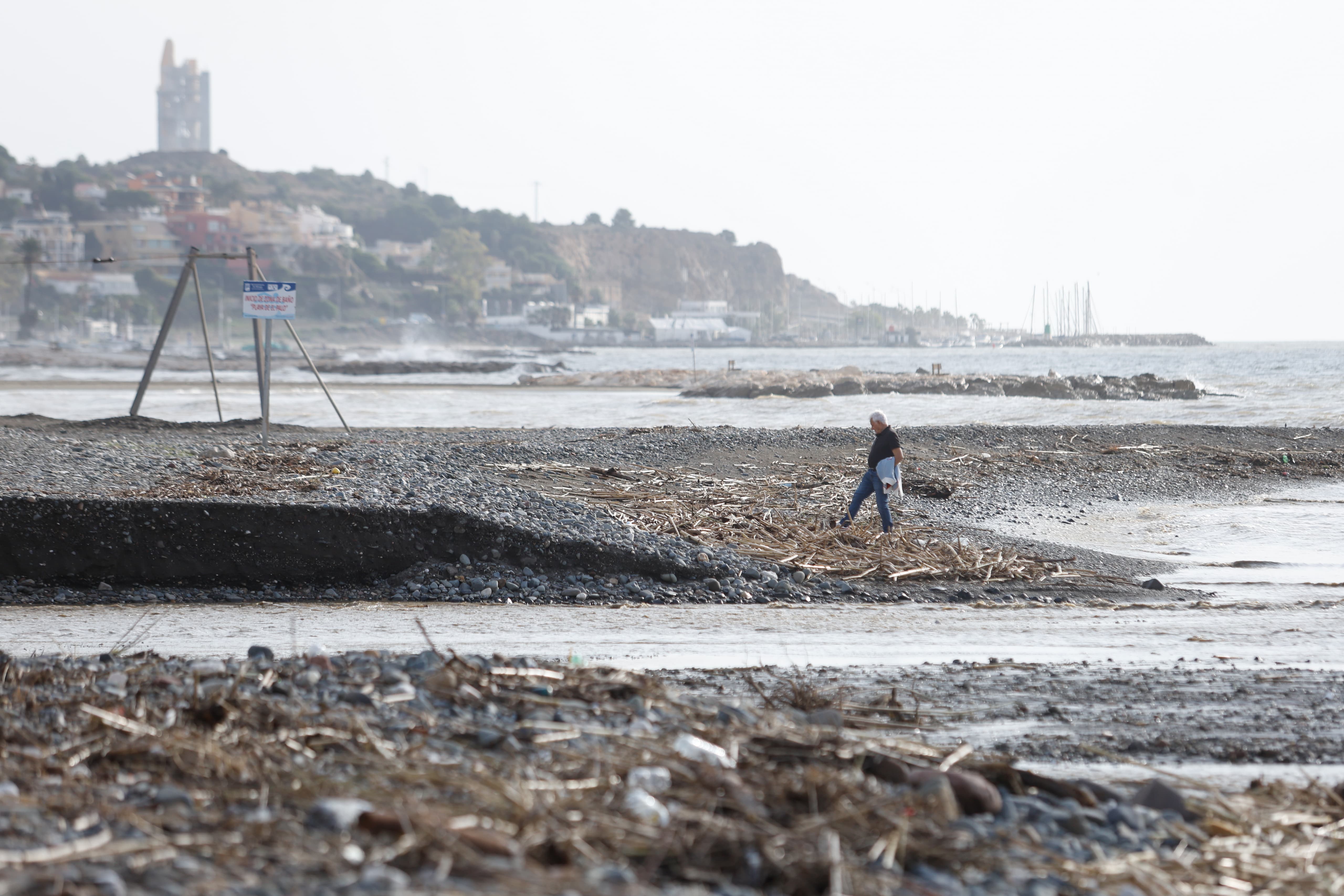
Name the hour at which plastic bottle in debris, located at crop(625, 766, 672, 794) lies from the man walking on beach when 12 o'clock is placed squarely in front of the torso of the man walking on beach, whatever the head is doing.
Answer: The plastic bottle in debris is roughly at 9 o'clock from the man walking on beach.

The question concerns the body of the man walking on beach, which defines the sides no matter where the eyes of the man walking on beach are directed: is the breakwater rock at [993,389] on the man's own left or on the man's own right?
on the man's own right

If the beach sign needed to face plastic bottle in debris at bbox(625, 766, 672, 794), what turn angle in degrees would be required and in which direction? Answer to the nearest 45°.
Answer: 0° — it already faces it

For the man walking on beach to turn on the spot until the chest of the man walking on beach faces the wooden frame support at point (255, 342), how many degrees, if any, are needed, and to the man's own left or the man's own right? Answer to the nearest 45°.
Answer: approximately 45° to the man's own right

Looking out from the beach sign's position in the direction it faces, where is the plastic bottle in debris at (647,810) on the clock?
The plastic bottle in debris is roughly at 12 o'clock from the beach sign.

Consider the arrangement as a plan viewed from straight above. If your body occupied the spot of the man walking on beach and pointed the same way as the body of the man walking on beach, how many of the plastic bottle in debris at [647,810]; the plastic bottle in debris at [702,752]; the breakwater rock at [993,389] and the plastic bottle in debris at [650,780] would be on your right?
1

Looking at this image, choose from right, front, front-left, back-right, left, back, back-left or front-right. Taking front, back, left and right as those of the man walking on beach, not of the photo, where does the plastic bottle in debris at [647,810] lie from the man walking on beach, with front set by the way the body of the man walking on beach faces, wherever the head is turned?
left

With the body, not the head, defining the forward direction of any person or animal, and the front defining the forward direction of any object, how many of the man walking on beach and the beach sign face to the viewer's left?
1

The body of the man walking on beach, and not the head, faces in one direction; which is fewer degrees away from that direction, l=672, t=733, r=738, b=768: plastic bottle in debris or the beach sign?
the beach sign

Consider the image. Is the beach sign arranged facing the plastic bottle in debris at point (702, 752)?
yes

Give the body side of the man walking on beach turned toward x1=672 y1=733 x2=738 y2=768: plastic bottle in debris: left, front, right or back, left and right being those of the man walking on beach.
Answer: left

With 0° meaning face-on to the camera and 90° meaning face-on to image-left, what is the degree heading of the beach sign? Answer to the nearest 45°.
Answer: approximately 0°

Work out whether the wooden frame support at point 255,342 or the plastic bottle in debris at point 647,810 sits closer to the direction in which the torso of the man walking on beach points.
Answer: the wooden frame support

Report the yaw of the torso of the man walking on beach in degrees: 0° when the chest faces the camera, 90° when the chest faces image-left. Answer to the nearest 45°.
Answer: approximately 90°
